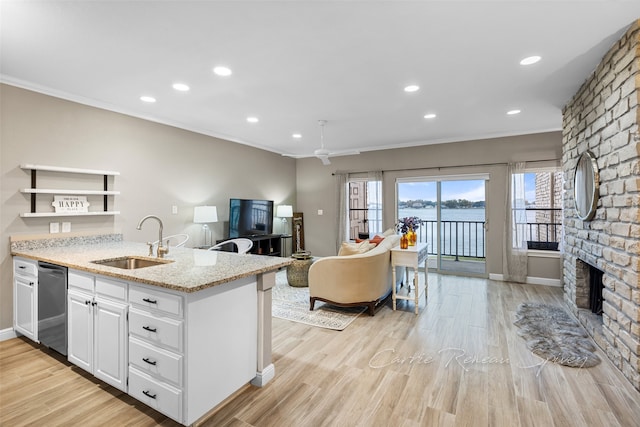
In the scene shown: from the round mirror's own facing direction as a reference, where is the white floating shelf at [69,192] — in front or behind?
in front

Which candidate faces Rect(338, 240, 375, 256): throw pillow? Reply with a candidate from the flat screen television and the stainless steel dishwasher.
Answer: the flat screen television

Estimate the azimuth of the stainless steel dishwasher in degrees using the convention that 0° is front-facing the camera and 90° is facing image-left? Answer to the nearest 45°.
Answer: approximately 45°

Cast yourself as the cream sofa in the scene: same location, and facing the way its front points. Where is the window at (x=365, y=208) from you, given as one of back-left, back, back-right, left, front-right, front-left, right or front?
front-right

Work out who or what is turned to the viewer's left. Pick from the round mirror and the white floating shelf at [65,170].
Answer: the round mirror

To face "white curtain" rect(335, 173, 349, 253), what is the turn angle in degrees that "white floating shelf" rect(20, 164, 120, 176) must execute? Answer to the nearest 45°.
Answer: approximately 45° to its left

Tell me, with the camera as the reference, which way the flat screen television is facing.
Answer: facing the viewer and to the right of the viewer

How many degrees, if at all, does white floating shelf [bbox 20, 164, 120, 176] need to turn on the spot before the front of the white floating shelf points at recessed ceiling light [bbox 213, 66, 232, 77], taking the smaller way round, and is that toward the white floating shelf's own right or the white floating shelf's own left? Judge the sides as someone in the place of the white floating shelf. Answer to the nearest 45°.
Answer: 0° — it already faces it

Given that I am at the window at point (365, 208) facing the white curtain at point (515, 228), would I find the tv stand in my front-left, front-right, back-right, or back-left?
back-right

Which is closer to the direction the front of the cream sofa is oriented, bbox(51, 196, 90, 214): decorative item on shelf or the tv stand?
the tv stand

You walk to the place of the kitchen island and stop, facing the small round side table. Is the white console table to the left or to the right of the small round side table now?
right

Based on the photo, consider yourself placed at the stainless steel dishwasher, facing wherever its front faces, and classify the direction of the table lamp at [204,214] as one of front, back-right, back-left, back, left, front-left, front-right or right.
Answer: back

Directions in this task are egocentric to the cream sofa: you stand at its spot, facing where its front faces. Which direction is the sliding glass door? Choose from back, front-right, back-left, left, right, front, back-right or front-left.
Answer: right

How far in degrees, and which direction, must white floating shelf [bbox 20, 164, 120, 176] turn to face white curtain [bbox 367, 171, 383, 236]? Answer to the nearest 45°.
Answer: approximately 45° to its left

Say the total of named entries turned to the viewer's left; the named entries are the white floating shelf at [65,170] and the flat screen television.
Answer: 0

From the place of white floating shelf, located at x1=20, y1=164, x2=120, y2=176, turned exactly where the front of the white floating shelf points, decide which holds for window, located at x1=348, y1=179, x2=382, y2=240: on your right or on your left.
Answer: on your left

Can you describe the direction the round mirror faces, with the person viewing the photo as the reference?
facing to the left of the viewer

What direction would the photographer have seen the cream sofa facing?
facing away from the viewer and to the left of the viewer
